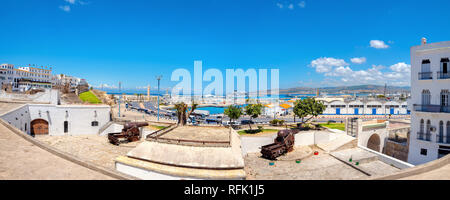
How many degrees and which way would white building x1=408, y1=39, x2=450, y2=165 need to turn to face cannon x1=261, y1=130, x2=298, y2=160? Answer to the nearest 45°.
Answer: approximately 45° to its right

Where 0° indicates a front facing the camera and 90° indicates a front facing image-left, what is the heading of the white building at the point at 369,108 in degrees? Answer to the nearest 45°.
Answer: approximately 0°

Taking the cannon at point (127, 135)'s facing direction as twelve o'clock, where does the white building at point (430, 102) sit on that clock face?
The white building is roughly at 3 o'clock from the cannon.

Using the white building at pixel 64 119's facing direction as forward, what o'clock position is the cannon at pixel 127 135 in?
The cannon is roughly at 11 o'clock from the white building.

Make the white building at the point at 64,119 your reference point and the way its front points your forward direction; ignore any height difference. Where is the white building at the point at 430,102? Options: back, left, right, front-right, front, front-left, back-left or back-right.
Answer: front-left

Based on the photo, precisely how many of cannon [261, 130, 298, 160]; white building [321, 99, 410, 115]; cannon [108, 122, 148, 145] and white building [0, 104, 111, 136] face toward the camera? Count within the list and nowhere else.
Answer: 2

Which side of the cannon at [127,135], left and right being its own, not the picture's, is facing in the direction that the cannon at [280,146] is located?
right

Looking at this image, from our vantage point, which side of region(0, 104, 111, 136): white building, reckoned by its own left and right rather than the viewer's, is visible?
front

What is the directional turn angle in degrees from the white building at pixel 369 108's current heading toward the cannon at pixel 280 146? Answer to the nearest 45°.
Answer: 0° — it already faces it

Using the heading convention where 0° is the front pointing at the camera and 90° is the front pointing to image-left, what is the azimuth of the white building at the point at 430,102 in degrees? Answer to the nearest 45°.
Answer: approximately 45°

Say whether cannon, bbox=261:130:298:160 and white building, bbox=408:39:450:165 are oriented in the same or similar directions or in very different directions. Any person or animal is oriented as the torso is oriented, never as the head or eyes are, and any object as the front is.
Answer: very different directions

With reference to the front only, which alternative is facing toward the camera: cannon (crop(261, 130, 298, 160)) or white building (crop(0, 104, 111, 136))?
the white building

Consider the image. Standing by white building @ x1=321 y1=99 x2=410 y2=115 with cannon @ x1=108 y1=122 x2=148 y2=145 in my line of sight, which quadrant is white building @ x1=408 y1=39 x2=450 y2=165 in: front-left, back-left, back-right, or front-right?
front-left

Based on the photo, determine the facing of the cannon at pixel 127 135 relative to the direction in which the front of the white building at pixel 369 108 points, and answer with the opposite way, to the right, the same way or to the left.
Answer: the opposite way

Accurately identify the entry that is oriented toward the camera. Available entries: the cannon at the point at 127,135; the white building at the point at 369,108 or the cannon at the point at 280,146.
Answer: the white building

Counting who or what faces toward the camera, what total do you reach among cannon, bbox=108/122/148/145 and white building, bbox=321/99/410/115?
1

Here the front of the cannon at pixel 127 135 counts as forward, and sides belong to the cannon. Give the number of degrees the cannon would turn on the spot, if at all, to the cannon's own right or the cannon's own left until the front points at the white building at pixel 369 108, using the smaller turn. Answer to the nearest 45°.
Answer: approximately 45° to the cannon's own right

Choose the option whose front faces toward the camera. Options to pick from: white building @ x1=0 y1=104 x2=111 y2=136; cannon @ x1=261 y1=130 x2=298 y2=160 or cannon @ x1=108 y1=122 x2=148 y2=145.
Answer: the white building
